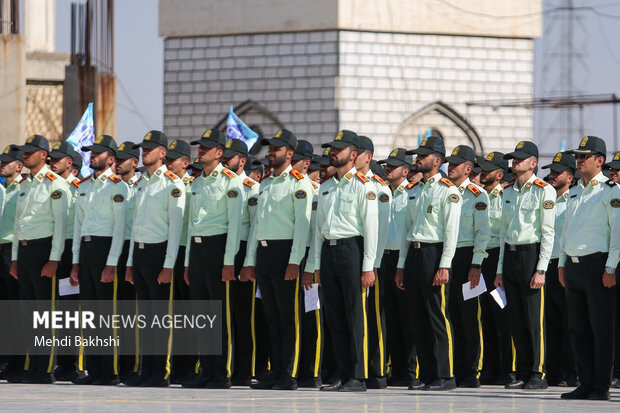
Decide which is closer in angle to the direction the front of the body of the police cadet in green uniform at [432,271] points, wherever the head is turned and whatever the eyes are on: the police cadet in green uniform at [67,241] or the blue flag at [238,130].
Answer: the police cadet in green uniform

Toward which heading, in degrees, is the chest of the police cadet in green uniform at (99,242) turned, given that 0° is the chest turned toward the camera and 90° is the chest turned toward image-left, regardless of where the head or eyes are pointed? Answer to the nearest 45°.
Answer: approximately 45°

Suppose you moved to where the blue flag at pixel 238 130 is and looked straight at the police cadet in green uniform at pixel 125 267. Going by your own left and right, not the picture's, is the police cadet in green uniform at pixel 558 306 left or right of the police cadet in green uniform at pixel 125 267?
left

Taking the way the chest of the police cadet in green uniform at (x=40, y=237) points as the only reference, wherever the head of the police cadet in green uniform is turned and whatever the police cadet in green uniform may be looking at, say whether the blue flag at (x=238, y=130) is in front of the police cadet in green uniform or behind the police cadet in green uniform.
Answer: behind

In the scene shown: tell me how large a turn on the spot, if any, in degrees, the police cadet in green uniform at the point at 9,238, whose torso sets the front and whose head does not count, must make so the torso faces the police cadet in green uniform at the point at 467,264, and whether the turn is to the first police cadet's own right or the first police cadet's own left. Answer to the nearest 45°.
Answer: approximately 90° to the first police cadet's own left

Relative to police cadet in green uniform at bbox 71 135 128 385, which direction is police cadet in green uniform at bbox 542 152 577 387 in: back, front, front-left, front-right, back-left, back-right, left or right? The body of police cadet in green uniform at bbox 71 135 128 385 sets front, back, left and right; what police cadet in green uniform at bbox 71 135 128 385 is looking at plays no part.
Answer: back-left

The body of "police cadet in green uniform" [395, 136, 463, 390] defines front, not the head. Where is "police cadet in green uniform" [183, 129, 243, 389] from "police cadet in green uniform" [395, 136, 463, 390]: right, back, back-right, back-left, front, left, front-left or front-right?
front-right
